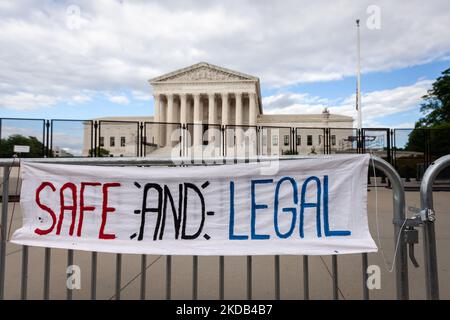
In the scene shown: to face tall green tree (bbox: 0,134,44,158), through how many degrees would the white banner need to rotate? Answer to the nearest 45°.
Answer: approximately 135° to its right

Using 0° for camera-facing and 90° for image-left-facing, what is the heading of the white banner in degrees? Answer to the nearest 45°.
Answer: approximately 0°
